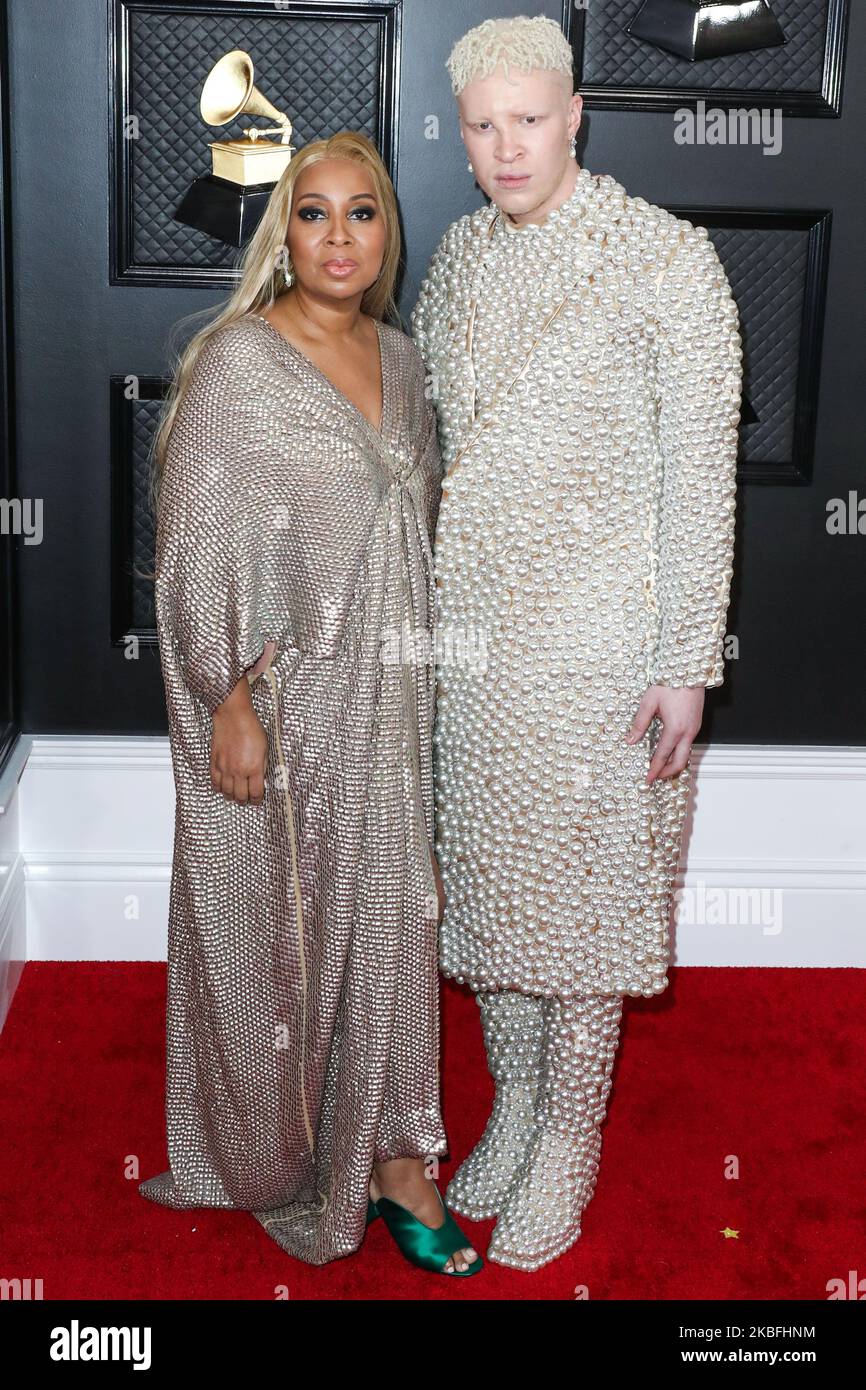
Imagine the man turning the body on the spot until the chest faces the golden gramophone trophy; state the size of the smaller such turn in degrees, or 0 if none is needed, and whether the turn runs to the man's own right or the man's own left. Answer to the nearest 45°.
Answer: approximately 90° to the man's own right

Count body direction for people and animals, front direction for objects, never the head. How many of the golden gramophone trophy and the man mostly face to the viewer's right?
0

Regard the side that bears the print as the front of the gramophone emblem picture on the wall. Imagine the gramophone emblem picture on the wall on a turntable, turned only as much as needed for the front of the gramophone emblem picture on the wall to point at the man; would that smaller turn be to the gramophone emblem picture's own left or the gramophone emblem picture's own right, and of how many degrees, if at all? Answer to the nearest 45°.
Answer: approximately 90° to the gramophone emblem picture's own left

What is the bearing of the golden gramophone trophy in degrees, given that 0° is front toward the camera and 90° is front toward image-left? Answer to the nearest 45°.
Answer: approximately 45°

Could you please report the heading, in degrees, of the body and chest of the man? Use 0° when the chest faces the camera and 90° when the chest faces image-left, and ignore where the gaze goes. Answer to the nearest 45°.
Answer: approximately 45°
